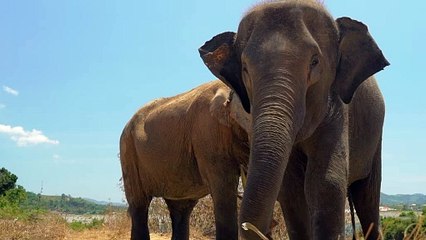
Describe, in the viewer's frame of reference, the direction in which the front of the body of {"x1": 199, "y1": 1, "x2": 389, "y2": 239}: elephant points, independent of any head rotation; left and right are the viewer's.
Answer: facing the viewer and to the left of the viewer

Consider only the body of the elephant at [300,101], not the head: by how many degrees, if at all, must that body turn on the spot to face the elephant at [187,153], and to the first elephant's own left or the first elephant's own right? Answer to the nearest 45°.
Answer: approximately 90° to the first elephant's own right

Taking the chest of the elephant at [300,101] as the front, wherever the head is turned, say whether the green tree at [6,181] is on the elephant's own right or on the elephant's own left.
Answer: on the elephant's own right
